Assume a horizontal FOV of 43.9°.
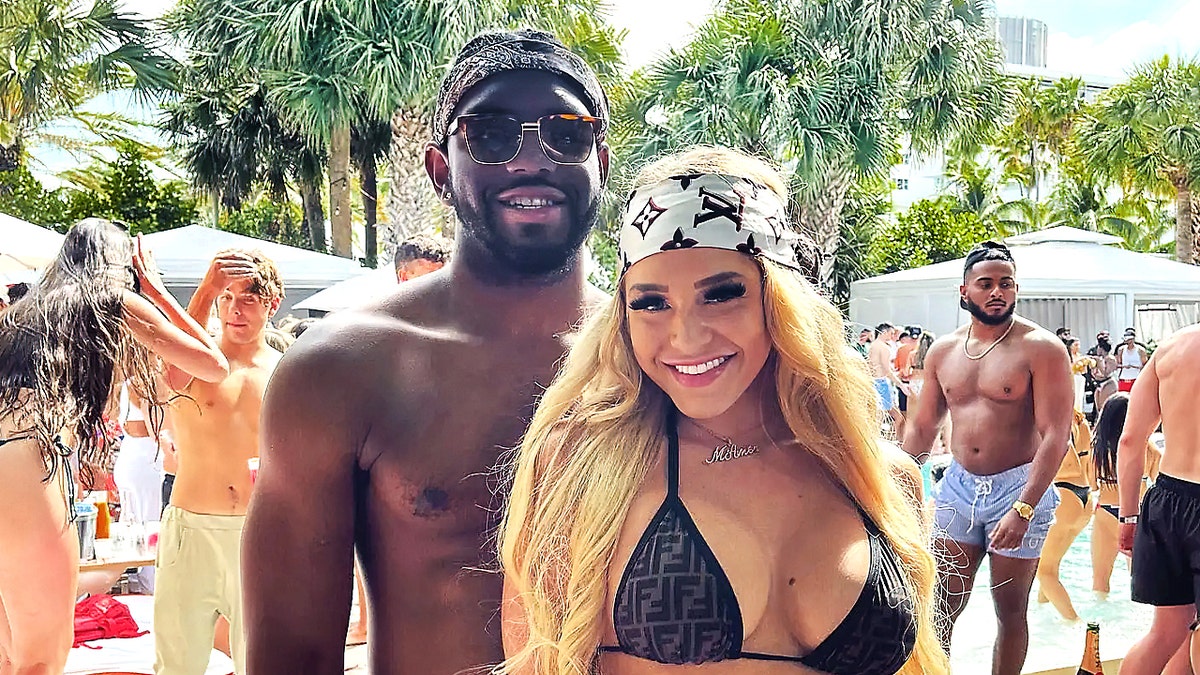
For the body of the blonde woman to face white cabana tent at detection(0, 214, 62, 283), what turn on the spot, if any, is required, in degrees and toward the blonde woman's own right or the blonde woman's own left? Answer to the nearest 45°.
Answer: approximately 135° to the blonde woman's own right

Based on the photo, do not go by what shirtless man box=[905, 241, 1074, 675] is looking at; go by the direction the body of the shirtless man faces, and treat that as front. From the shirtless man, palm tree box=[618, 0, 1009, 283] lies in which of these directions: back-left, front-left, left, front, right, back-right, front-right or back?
back-right

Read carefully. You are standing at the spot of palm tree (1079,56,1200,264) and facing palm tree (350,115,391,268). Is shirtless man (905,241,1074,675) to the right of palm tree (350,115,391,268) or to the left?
left

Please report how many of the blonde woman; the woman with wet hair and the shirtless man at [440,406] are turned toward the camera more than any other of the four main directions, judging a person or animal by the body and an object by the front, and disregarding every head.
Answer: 2

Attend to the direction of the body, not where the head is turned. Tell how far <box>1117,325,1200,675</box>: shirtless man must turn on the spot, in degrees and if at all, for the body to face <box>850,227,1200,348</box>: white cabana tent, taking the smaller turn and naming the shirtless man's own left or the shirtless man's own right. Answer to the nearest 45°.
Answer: approximately 45° to the shirtless man's own left

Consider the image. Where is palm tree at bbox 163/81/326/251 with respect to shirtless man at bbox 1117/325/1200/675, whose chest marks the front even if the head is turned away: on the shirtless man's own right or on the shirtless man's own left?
on the shirtless man's own left

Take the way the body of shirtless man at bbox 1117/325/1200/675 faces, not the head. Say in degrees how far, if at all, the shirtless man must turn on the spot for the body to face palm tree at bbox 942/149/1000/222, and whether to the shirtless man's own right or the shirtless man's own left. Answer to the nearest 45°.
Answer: approximately 45° to the shirtless man's own left

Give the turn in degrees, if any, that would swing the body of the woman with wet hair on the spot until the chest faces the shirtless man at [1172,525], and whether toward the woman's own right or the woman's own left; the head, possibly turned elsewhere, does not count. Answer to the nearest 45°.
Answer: approximately 45° to the woman's own right
